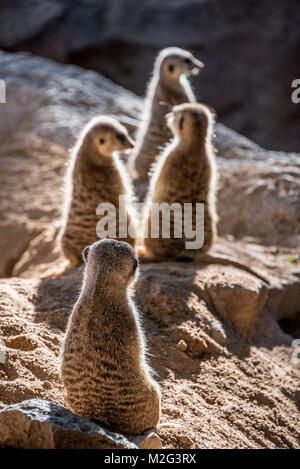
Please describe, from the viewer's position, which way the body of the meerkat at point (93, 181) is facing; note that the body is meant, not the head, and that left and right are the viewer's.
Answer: facing away from the viewer and to the right of the viewer

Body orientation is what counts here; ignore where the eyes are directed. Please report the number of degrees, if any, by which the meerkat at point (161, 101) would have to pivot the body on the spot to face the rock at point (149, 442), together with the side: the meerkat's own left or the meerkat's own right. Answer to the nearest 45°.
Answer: approximately 90° to the meerkat's own right

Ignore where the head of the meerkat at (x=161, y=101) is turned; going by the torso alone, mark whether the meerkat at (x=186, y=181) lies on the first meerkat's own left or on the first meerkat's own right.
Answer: on the first meerkat's own right

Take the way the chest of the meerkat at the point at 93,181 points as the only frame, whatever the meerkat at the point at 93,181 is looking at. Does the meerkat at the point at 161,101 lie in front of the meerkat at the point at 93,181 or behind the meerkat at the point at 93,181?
in front

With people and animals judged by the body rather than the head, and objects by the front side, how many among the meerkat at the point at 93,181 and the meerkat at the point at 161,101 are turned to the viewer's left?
0

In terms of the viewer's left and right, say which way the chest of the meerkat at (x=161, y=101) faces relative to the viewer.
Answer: facing to the right of the viewer
